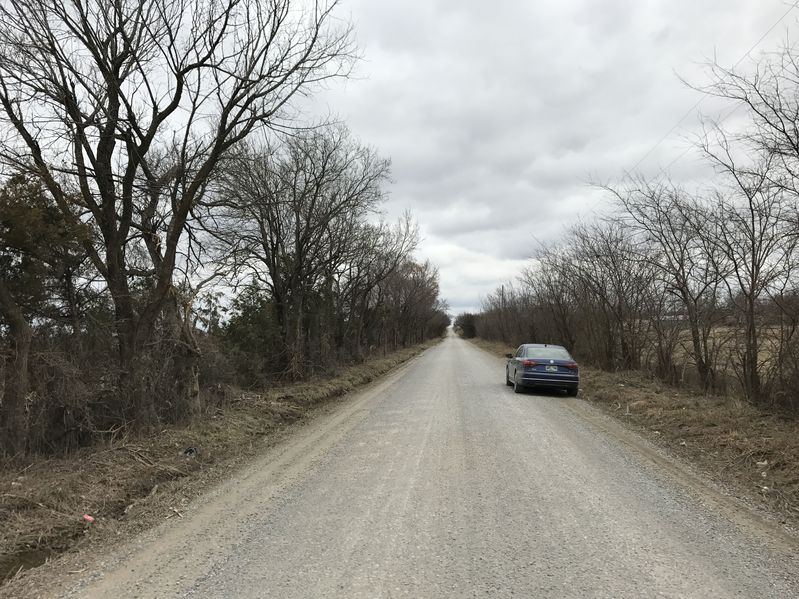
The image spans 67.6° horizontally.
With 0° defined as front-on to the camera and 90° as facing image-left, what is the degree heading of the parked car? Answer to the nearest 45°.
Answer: approximately 180°
